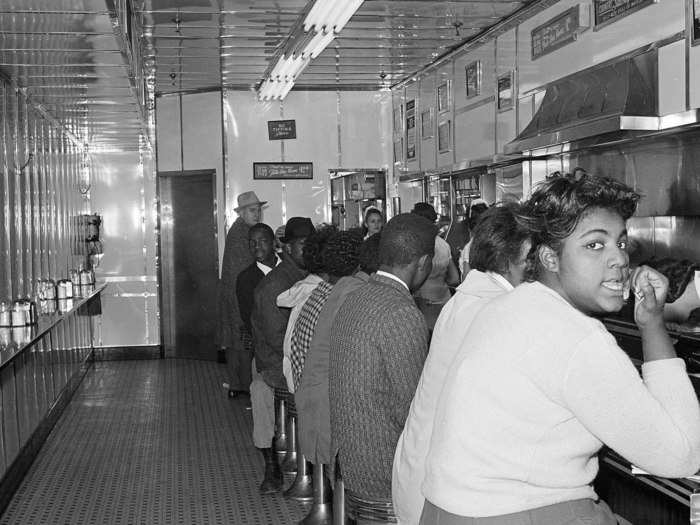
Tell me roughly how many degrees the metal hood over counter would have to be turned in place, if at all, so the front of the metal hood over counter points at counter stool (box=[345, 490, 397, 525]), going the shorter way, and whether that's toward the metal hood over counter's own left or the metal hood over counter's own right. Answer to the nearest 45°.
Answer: approximately 45° to the metal hood over counter's own left

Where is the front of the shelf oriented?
to the viewer's right

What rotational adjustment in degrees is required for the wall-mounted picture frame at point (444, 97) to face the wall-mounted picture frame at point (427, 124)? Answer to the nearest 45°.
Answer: approximately 135° to its right

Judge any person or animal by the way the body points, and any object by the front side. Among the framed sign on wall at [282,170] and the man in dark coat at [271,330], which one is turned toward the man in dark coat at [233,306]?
the framed sign on wall

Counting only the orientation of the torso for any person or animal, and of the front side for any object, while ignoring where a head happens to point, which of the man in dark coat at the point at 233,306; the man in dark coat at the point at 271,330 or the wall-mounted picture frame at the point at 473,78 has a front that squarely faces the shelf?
the wall-mounted picture frame

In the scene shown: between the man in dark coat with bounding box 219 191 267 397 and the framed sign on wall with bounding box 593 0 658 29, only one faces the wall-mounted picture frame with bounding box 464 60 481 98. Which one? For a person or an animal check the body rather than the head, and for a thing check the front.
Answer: the man in dark coat

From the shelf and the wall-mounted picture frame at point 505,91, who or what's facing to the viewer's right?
the shelf

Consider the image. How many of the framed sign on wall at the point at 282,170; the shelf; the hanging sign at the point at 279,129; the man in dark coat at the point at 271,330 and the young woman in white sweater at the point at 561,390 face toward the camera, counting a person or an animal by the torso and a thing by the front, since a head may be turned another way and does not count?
2

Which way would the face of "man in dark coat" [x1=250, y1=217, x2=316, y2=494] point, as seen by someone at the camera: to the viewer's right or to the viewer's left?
to the viewer's right

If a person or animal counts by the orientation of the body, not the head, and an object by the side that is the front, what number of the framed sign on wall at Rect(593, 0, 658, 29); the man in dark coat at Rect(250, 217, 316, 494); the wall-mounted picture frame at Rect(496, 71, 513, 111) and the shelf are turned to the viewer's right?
2
